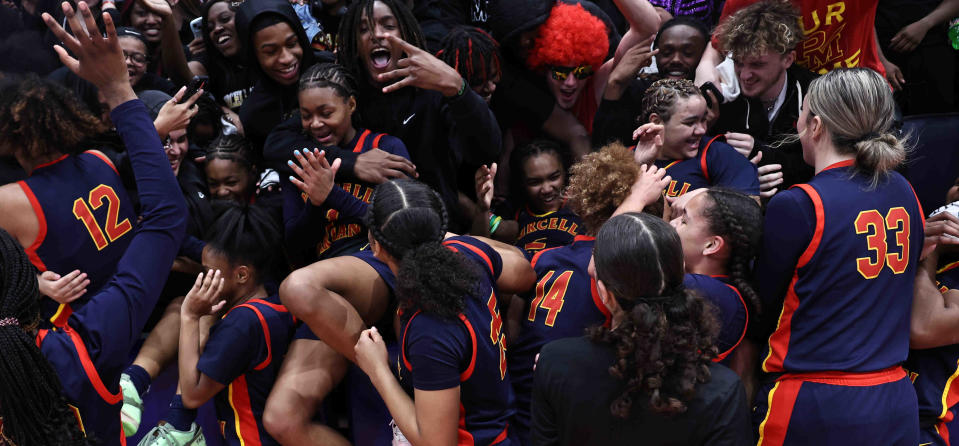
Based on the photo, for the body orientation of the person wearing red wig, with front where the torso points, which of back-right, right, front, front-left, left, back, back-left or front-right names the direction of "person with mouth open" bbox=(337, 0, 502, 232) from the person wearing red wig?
front-right

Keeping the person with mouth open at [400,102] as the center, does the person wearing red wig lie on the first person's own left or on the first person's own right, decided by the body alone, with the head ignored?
on the first person's own left

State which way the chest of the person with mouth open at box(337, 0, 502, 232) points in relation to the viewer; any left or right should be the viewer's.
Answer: facing the viewer

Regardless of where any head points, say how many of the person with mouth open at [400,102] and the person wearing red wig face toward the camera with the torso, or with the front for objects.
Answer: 2

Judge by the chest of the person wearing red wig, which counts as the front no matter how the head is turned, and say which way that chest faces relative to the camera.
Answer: toward the camera
